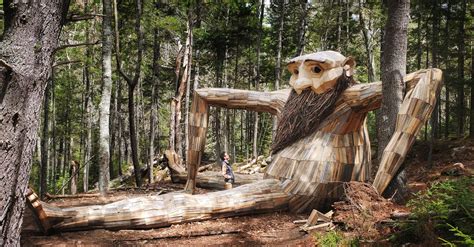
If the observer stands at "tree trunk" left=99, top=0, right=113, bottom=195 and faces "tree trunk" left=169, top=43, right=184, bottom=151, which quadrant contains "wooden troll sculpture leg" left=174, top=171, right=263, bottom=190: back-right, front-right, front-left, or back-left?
front-right

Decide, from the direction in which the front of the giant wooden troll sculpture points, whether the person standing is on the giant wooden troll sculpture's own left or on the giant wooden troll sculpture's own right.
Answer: on the giant wooden troll sculpture's own right

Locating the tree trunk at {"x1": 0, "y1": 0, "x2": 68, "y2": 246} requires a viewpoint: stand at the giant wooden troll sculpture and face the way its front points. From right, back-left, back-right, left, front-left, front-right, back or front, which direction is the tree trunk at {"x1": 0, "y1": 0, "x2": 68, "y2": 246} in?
front

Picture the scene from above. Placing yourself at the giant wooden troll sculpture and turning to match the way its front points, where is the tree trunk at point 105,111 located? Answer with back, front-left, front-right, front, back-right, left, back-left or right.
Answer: right

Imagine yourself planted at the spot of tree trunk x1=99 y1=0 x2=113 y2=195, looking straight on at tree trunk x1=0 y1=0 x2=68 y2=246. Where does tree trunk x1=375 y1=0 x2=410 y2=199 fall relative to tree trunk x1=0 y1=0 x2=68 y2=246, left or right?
left

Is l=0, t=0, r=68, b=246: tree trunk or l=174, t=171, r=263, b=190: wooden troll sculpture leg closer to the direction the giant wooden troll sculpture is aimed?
the tree trunk

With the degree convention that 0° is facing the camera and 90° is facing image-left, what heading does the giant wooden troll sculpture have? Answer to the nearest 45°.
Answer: approximately 45°

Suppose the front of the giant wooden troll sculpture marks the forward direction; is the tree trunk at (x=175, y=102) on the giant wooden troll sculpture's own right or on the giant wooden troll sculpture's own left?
on the giant wooden troll sculpture's own right

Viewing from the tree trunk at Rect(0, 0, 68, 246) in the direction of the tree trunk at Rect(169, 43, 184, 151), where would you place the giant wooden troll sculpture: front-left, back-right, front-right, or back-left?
front-right

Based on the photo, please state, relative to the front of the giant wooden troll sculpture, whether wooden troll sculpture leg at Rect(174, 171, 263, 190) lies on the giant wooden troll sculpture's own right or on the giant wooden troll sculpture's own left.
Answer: on the giant wooden troll sculpture's own right

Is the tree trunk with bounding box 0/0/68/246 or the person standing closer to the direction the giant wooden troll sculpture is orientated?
the tree trunk
